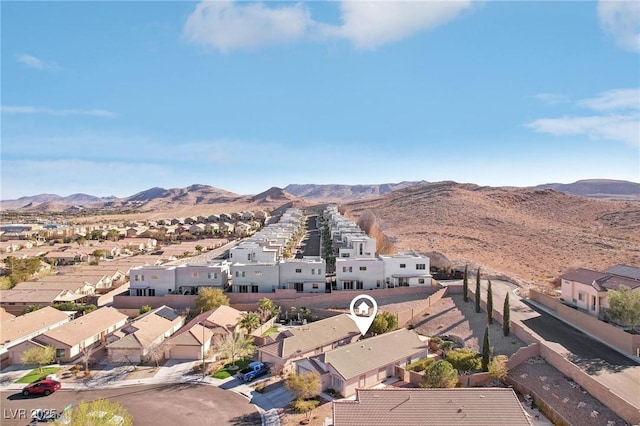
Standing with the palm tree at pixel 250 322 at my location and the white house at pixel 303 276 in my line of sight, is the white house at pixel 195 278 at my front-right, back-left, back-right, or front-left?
front-left

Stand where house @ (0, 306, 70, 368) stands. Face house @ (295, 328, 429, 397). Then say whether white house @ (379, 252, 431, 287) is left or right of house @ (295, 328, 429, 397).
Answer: left

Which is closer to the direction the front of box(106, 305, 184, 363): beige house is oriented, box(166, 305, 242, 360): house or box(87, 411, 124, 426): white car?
the white car

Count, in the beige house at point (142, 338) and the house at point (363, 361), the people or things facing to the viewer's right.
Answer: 0

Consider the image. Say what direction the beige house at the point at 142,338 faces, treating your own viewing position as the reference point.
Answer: facing the viewer

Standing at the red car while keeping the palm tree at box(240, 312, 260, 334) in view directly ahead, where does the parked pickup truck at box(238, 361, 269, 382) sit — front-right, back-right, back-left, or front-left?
front-right

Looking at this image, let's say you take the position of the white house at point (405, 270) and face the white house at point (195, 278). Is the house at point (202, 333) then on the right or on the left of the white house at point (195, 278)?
left

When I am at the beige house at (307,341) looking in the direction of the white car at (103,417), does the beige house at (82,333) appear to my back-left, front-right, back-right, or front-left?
front-right

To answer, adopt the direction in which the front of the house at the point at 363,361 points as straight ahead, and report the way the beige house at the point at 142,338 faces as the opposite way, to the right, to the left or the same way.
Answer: to the left

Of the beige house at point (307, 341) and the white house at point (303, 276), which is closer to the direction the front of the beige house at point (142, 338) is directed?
the beige house

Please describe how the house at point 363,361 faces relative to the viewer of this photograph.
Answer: facing the viewer and to the left of the viewer

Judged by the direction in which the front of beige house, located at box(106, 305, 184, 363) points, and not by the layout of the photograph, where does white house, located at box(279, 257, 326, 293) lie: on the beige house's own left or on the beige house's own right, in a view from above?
on the beige house's own left

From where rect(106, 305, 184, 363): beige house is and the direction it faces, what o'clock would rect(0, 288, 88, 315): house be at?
The house is roughly at 5 o'clock from the beige house.

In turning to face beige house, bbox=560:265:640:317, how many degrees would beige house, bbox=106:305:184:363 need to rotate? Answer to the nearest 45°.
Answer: approximately 90° to its left

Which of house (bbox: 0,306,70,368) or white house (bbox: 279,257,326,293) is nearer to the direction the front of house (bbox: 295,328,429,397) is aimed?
the house

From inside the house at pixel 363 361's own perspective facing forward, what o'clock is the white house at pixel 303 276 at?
The white house is roughly at 4 o'clock from the house.

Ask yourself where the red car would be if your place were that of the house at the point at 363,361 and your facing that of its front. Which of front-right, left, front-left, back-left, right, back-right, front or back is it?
front-right
